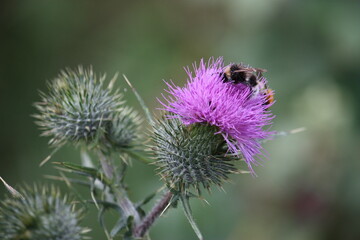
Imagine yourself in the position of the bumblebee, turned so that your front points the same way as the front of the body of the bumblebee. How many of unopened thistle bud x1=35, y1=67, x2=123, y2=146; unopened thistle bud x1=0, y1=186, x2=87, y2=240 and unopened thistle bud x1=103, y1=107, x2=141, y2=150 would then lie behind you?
0

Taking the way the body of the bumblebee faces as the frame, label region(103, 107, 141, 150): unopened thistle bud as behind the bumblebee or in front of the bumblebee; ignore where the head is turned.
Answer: in front

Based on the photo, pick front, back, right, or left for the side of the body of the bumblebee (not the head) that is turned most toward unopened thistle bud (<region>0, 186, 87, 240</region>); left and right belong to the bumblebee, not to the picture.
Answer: front

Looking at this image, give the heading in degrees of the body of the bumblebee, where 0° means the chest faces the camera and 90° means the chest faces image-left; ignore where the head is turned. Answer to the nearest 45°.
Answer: approximately 90°
